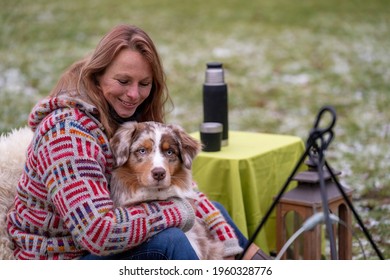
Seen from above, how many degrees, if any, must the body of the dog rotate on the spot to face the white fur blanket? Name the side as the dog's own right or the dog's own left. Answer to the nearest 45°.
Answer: approximately 135° to the dog's own right

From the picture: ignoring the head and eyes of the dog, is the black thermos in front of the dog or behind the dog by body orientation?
behind

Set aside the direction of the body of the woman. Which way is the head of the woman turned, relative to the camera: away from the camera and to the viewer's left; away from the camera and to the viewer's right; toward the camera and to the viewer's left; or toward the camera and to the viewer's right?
toward the camera and to the viewer's right

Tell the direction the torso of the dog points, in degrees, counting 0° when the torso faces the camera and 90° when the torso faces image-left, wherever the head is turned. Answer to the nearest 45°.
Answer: approximately 0°

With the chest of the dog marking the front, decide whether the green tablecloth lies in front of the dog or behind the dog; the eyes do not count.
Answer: behind
